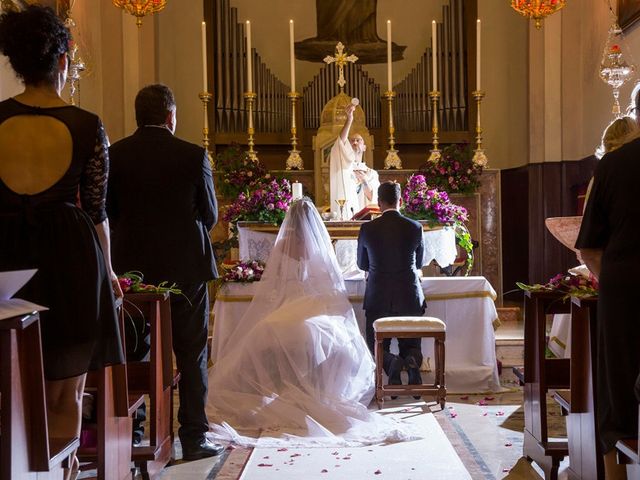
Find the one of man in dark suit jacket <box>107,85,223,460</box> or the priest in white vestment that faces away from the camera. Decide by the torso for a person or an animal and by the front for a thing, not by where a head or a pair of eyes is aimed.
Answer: the man in dark suit jacket

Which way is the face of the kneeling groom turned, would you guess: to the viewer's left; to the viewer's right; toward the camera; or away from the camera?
away from the camera

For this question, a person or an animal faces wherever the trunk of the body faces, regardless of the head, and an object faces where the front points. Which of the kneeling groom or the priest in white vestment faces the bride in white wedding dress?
the priest in white vestment

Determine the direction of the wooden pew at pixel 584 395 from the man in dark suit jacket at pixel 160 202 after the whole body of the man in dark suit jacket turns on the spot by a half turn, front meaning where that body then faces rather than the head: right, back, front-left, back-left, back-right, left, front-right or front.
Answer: front-left

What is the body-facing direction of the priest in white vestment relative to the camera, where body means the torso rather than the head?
toward the camera

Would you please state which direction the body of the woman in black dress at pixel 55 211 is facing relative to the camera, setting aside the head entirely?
away from the camera

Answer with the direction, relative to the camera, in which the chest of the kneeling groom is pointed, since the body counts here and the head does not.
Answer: away from the camera

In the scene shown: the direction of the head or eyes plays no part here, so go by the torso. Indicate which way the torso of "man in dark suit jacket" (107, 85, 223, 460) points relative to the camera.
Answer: away from the camera

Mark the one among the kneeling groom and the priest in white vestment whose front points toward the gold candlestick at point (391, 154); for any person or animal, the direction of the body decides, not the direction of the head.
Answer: the kneeling groom

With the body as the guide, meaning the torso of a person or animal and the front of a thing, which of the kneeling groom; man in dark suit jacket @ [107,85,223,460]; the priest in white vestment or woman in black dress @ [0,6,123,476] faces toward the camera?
the priest in white vestment

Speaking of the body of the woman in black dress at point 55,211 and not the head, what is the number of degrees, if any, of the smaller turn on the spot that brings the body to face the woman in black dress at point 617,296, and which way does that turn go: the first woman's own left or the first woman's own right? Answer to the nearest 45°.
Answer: approximately 90° to the first woman's own right

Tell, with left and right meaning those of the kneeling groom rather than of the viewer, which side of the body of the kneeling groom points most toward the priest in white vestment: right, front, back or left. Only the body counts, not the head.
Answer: front

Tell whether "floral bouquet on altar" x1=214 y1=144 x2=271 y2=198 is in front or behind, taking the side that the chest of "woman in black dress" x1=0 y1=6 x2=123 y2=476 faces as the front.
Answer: in front

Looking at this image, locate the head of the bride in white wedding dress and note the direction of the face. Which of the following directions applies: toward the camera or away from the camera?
away from the camera

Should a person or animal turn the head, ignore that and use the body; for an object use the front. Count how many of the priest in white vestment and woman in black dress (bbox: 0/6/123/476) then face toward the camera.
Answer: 1
